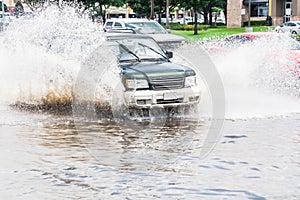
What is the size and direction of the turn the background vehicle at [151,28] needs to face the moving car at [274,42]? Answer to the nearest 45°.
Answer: approximately 45° to its right

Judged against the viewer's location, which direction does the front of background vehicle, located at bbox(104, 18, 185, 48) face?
facing the viewer and to the right of the viewer

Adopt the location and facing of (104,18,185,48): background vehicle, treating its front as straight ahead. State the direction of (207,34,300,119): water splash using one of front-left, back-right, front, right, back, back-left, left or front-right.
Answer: front-right
